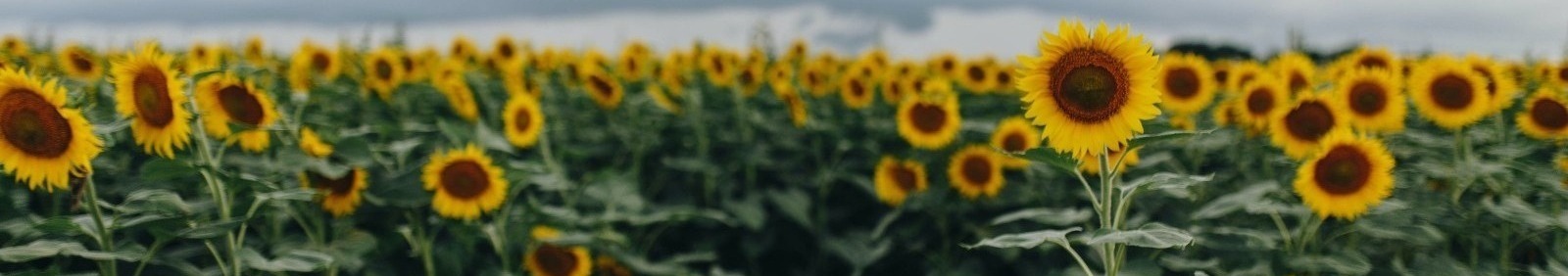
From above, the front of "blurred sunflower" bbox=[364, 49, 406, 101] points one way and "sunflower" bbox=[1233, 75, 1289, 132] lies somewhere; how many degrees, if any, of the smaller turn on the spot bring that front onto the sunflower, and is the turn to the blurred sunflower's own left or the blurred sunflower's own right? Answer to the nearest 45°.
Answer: approximately 45° to the blurred sunflower's own left

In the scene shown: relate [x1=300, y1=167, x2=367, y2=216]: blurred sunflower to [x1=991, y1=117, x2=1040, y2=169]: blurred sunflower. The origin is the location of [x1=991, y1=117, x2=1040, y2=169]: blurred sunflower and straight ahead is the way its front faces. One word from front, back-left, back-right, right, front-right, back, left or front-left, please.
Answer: front-right

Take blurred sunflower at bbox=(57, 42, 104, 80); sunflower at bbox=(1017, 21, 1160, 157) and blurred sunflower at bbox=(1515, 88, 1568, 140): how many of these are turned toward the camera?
3

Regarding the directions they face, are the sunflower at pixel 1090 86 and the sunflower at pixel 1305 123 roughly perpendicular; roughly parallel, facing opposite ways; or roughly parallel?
roughly parallel

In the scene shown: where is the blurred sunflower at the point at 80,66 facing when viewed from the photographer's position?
facing the viewer

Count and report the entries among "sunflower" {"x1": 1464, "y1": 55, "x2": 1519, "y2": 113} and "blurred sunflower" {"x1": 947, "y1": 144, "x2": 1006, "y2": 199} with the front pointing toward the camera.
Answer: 2

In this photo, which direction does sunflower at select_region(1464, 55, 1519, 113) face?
toward the camera

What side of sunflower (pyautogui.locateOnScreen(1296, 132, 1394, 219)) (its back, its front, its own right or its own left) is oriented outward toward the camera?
front

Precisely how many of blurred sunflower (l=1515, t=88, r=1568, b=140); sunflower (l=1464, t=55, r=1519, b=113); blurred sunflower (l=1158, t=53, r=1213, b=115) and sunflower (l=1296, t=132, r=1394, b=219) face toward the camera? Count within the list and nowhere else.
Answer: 4

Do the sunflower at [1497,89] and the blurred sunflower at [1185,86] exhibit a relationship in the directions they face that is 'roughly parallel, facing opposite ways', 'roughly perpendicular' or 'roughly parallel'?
roughly parallel

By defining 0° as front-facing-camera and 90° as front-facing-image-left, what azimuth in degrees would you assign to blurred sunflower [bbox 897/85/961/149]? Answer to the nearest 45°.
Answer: approximately 0°

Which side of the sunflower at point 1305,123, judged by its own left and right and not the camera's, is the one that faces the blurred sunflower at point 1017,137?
right

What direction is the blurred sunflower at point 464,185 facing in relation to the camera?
toward the camera
